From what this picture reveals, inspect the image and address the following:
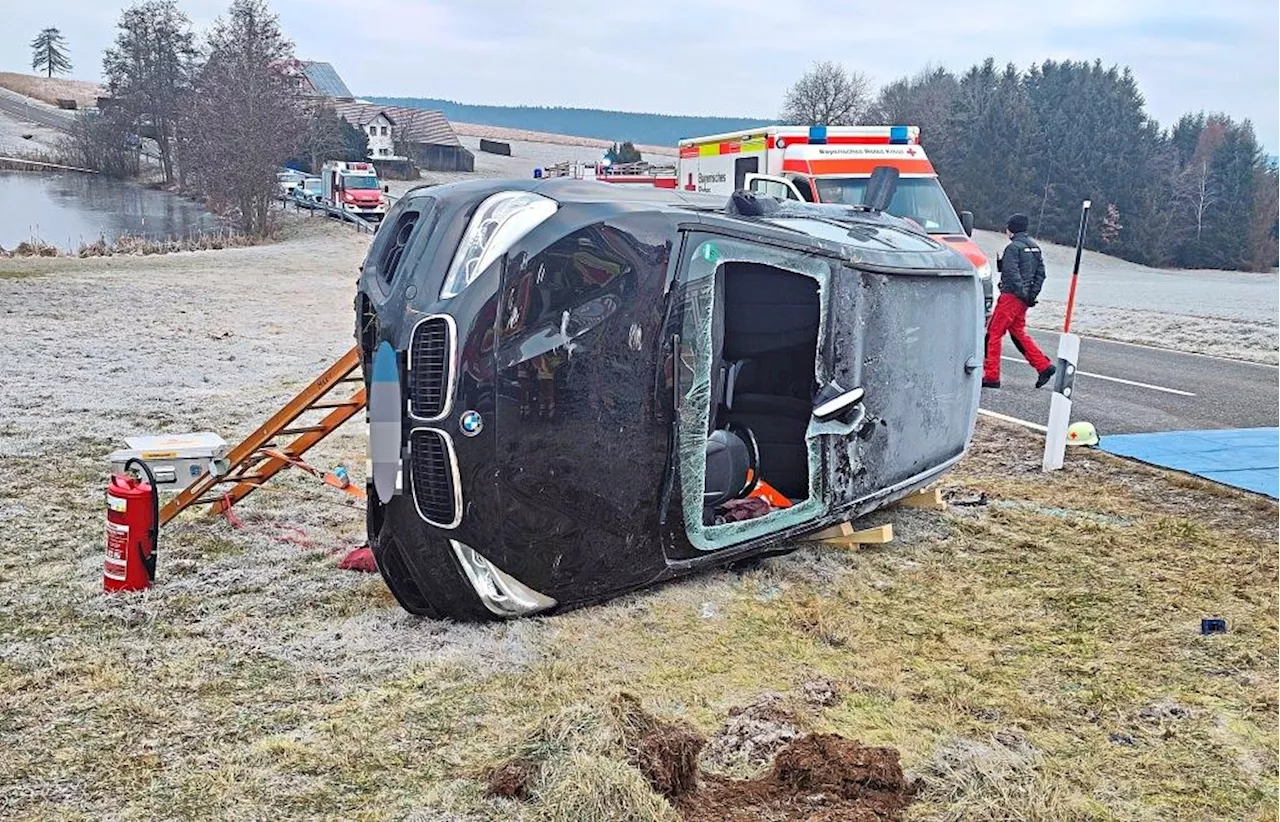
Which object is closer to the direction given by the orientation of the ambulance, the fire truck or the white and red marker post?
the white and red marker post

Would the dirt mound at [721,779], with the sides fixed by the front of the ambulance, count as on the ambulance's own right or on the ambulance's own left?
on the ambulance's own right

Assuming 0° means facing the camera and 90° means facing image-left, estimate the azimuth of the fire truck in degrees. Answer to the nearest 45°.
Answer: approximately 315°

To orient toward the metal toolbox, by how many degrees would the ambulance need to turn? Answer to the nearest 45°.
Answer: approximately 45° to its right

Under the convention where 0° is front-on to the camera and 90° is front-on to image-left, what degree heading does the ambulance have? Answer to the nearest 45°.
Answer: approximately 315°

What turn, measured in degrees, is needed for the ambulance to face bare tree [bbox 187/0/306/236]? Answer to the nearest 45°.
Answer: approximately 180°

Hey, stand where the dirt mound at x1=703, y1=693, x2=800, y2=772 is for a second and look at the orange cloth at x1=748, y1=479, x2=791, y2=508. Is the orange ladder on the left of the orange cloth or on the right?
left

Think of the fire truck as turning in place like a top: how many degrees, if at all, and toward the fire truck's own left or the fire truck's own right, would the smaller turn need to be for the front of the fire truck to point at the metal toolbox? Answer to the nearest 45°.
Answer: approximately 45° to the fire truck's own right
